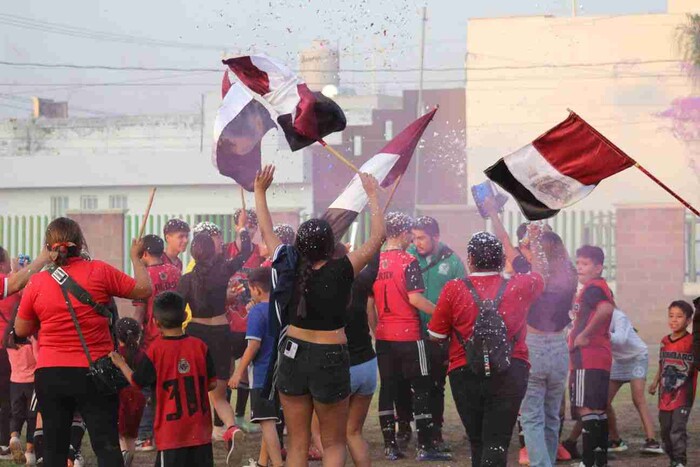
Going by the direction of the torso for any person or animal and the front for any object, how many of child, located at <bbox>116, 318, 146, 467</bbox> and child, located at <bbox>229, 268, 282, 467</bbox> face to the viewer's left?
1

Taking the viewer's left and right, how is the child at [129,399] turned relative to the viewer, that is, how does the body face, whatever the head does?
facing away from the viewer

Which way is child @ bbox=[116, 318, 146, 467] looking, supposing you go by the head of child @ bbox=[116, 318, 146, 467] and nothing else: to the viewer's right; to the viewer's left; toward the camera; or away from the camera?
away from the camera

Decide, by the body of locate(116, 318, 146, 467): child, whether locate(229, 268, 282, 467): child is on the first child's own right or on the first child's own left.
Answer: on the first child's own right

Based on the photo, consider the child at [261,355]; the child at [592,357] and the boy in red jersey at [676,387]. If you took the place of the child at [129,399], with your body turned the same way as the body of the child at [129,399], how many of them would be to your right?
3

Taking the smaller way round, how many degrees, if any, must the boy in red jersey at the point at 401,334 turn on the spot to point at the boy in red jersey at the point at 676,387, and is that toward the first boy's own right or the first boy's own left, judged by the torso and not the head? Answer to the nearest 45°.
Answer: approximately 45° to the first boy's own right

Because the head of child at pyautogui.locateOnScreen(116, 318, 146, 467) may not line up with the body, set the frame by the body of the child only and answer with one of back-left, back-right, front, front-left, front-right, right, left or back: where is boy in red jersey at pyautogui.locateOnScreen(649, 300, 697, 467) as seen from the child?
right

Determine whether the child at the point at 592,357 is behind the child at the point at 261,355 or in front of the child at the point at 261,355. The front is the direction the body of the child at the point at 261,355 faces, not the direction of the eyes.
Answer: behind

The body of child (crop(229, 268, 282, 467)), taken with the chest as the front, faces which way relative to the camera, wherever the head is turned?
to the viewer's left
